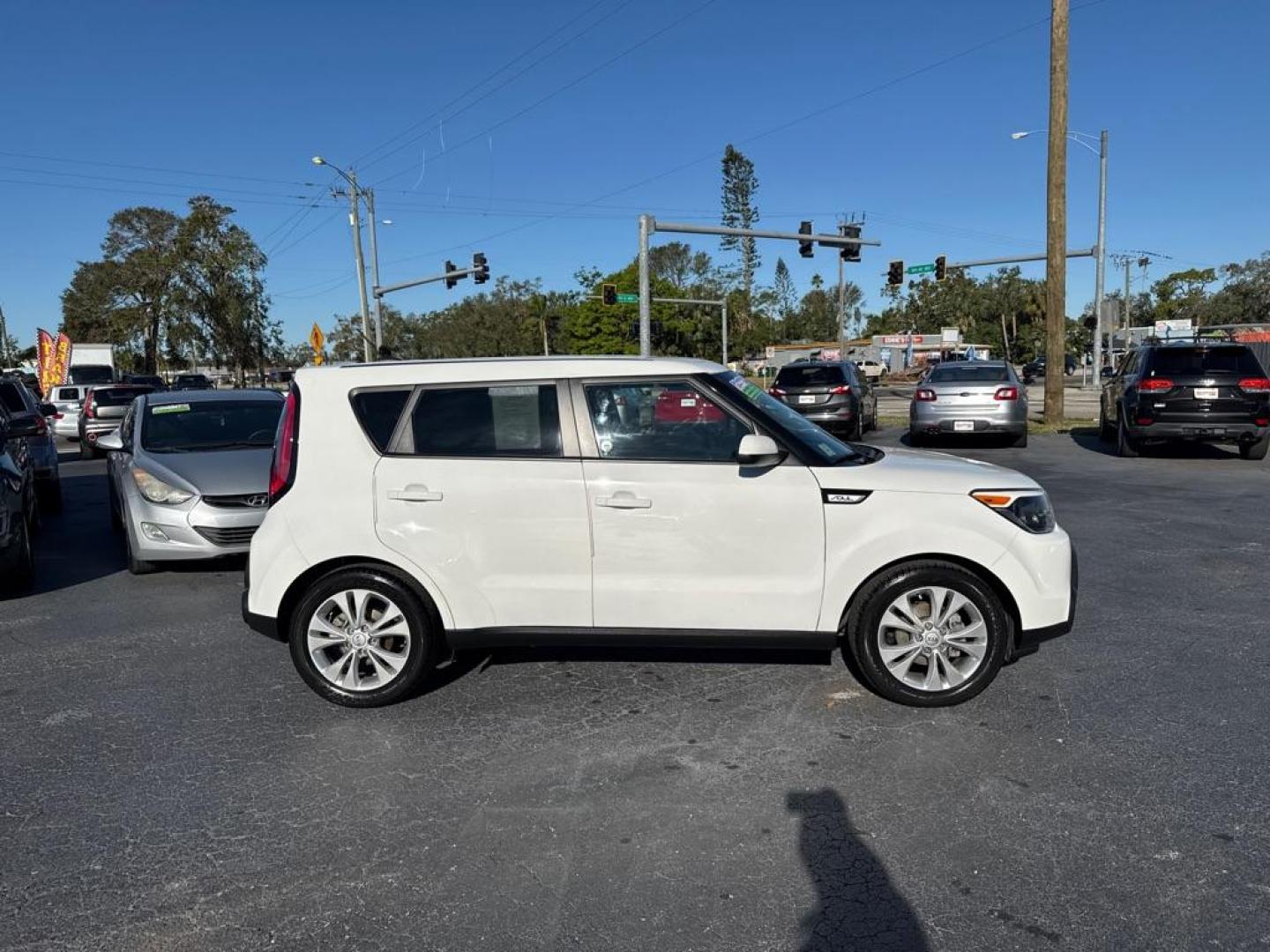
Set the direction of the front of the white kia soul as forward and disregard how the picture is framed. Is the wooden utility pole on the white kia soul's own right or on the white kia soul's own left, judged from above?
on the white kia soul's own left

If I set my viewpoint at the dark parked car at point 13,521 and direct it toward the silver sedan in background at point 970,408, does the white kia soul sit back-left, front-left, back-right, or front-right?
front-right

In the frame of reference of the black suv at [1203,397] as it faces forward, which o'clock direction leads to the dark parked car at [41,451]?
The dark parked car is roughly at 8 o'clock from the black suv.

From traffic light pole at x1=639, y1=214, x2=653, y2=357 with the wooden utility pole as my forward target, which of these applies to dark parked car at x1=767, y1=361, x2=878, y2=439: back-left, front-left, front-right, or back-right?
front-right

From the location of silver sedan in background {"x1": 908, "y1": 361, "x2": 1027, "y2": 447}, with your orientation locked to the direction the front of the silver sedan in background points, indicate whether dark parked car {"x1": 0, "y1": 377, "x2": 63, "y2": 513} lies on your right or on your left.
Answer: on your left

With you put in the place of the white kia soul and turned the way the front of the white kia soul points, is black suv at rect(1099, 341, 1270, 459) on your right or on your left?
on your left

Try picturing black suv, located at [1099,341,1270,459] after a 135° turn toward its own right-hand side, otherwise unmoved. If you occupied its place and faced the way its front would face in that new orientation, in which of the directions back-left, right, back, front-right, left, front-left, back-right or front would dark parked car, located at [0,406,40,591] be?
right

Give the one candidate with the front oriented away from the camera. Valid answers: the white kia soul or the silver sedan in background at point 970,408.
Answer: the silver sedan in background

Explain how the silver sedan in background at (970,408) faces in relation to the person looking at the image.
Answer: facing away from the viewer

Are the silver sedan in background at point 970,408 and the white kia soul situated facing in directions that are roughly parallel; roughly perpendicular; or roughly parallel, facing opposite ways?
roughly perpendicular

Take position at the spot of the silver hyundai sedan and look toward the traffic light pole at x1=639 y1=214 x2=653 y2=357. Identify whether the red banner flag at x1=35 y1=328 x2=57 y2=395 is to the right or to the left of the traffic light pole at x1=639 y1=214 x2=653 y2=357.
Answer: left

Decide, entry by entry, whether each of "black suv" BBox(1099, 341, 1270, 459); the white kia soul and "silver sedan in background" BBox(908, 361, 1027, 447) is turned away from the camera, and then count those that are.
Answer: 2

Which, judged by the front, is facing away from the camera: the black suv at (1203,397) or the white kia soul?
the black suv

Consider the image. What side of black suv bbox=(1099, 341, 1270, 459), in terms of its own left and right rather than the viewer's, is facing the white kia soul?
back

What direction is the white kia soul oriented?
to the viewer's right

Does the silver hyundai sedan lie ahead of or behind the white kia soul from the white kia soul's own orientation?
behind

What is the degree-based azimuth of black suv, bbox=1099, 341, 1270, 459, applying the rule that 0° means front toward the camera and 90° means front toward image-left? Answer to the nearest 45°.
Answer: approximately 180°
